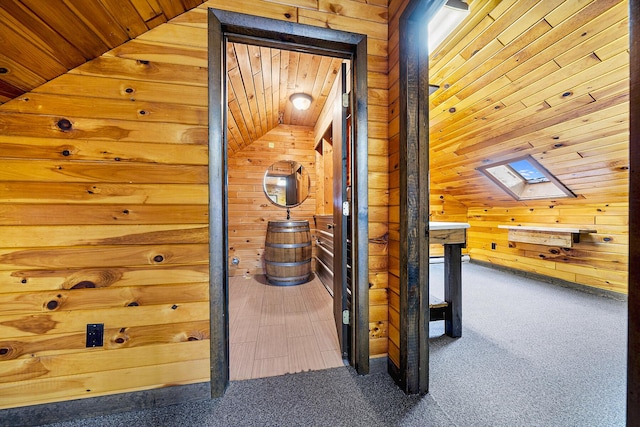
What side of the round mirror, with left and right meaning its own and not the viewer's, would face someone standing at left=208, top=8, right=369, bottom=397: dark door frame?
front

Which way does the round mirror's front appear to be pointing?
toward the camera

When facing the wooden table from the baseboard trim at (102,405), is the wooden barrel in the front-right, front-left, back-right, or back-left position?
front-left

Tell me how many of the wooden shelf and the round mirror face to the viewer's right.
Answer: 0

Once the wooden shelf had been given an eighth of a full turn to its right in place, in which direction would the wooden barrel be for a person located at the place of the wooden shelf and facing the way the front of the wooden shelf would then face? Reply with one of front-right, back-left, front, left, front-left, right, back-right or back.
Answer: front-left

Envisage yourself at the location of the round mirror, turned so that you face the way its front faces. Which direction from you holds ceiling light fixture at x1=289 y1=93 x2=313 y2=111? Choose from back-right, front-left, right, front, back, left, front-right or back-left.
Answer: front

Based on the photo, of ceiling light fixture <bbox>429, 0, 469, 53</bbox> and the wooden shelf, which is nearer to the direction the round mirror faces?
the ceiling light fixture

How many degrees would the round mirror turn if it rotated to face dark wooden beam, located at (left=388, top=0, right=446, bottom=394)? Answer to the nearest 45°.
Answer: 0° — it already faces it

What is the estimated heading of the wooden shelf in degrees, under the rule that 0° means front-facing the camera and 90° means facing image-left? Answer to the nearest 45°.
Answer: approximately 45°

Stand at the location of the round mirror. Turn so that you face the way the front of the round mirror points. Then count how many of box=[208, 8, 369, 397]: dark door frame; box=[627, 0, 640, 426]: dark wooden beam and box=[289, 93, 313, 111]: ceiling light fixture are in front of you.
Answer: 3

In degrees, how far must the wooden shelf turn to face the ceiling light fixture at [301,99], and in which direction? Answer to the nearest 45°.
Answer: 0° — it already faces it
